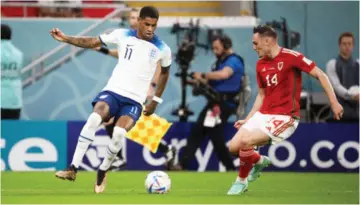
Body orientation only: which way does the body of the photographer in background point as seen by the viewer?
to the viewer's left

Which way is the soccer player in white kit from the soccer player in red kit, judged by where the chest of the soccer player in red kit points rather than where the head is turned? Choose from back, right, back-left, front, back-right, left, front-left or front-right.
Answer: front-right

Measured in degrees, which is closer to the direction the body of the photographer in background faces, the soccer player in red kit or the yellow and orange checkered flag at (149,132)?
the yellow and orange checkered flag

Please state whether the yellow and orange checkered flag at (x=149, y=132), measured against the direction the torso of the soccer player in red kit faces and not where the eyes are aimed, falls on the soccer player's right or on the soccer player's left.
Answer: on the soccer player's right

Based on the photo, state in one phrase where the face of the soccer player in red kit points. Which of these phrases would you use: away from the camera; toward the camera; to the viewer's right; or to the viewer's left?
to the viewer's left

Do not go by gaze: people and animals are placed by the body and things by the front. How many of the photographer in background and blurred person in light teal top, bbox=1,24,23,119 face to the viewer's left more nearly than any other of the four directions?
1

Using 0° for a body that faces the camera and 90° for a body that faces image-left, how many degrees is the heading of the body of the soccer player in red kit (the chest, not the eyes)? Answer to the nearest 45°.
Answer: approximately 45°
